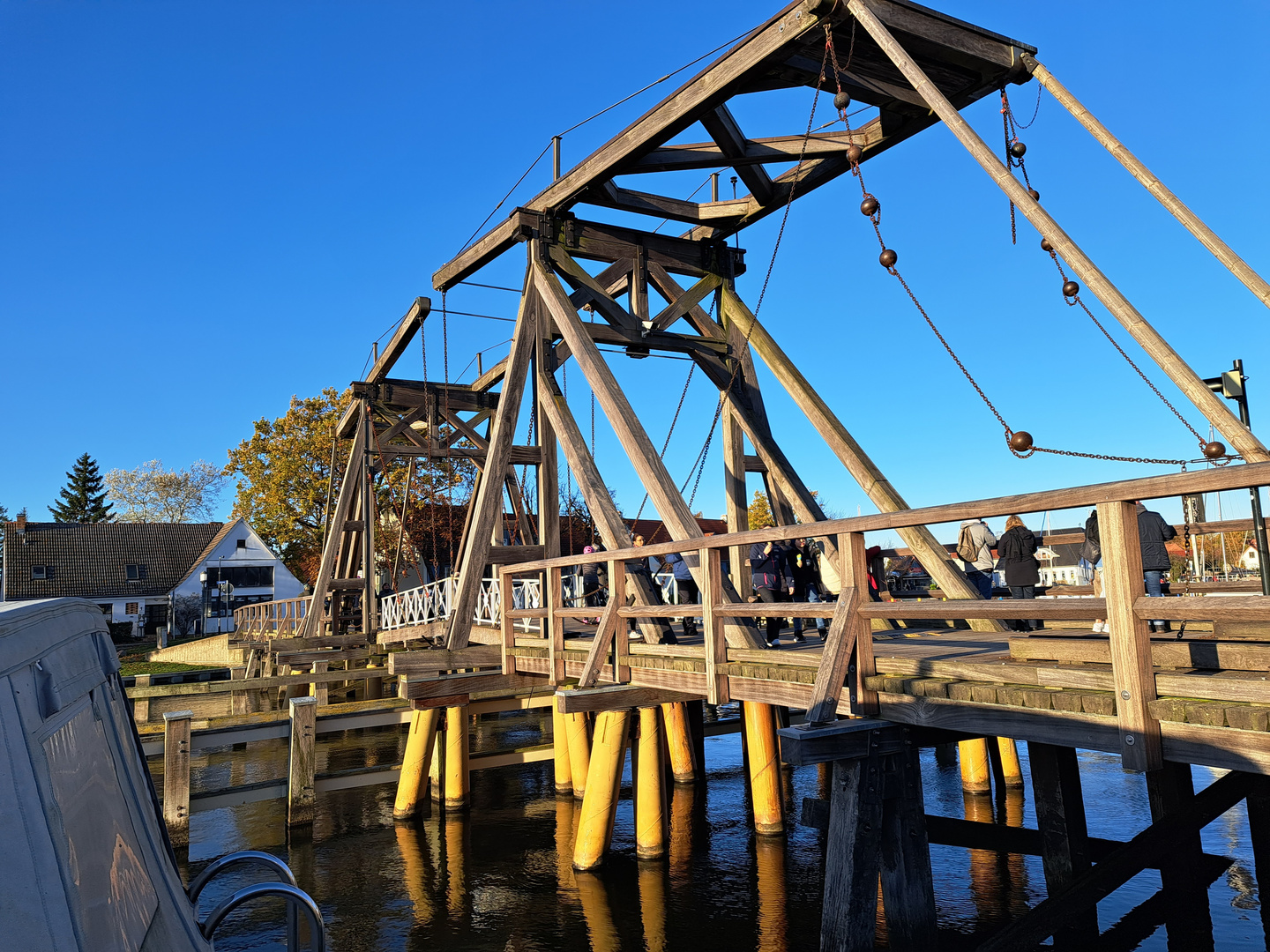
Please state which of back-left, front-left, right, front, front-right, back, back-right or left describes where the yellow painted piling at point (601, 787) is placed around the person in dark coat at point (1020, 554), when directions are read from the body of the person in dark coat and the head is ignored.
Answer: left

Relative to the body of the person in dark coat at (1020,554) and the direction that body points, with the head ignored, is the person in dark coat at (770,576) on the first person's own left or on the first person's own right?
on the first person's own left

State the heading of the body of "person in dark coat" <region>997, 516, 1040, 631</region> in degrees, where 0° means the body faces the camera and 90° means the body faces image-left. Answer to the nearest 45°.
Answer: approximately 180°

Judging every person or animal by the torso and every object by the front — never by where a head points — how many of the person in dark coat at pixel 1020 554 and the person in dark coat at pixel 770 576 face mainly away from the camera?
1

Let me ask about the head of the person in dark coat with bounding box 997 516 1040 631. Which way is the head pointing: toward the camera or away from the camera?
away from the camera

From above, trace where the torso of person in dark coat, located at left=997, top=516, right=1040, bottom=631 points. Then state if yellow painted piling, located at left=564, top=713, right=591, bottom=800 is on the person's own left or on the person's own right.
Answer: on the person's own left

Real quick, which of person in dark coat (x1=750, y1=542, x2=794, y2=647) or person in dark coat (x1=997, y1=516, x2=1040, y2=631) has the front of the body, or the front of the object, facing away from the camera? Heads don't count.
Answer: person in dark coat (x1=997, y1=516, x2=1040, y2=631)

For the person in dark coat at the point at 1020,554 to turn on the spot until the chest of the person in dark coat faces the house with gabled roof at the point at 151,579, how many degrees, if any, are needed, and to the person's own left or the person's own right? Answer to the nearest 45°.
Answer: approximately 45° to the person's own left

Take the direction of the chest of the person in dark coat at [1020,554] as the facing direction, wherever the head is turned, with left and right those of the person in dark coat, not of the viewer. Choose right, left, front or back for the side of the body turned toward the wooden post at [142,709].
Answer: left

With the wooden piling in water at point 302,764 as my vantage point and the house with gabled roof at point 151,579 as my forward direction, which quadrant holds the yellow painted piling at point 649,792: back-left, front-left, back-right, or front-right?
back-right
